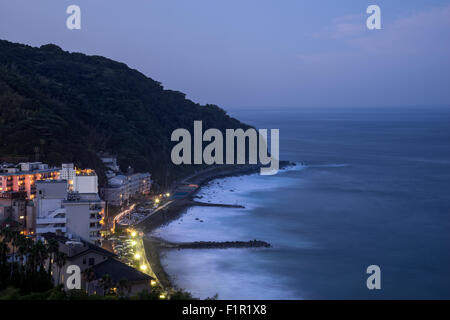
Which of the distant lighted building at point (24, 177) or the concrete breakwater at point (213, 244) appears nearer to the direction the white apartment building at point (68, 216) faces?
the concrete breakwater

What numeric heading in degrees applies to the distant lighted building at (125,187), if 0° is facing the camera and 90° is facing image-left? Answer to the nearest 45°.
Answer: approximately 315°

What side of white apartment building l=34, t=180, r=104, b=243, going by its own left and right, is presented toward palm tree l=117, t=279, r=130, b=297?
right

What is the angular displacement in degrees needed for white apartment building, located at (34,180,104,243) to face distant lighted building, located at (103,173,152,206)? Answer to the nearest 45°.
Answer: approximately 90° to its left

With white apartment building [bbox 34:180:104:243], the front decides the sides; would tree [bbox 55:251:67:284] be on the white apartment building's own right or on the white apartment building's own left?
on the white apartment building's own right

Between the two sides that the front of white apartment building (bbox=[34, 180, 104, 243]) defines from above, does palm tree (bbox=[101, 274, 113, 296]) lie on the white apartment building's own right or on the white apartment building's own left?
on the white apartment building's own right

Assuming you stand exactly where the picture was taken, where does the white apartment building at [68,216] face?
facing to the right of the viewer

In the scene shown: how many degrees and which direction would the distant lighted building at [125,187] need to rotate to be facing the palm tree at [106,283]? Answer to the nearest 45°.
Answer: approximately 45° to its right
